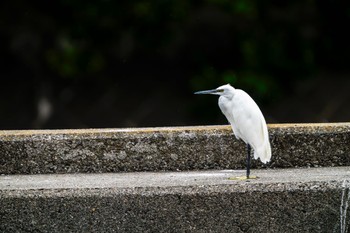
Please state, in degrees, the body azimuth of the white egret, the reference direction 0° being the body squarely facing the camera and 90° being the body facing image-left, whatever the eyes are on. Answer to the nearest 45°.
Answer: approximately 90°
